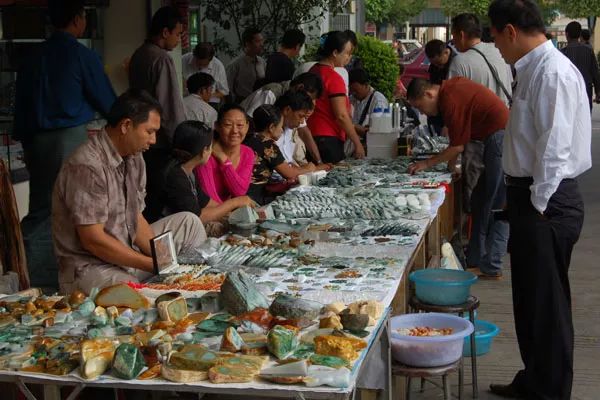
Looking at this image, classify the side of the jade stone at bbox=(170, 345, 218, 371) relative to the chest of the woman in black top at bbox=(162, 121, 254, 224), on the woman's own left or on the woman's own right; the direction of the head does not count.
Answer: on the woman's own right

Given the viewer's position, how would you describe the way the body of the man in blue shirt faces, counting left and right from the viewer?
facing away from the viewer and to the right of the viewer

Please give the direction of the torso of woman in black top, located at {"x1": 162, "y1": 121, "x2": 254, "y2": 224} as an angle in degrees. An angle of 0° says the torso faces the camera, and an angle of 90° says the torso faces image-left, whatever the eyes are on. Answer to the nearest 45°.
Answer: approximately 225°

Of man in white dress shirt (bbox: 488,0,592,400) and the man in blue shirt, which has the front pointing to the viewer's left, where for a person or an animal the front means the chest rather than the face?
the man in white dress shirt

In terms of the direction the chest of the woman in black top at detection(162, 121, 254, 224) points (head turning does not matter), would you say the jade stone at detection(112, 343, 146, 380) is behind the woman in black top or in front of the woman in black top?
behind

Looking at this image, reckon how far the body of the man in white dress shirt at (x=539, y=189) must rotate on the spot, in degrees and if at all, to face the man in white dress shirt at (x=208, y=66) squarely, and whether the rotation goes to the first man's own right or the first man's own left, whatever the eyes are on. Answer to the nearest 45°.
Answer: approximately 45° to the first man's own right

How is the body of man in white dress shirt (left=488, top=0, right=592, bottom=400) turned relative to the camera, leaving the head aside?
to the viewer's left
